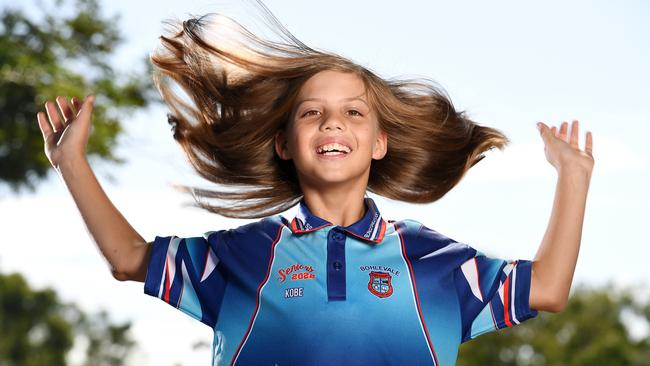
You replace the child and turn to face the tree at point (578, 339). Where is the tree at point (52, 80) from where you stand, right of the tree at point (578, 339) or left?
left

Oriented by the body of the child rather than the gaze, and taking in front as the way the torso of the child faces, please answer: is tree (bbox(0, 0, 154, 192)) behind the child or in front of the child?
behind

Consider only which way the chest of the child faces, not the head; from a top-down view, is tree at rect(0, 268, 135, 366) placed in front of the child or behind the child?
behind

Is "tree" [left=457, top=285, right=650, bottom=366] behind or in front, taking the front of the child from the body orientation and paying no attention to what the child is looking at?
behind

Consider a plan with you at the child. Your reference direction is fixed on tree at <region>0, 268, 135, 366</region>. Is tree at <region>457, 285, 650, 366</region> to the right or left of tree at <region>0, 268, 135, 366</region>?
right

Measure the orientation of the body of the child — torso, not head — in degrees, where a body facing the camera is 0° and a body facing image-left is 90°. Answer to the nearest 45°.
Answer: approximately 0°
